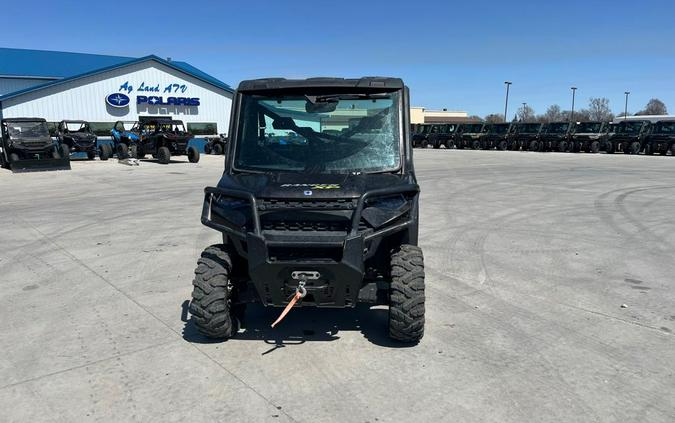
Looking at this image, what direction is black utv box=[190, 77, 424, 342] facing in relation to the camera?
toward the camera

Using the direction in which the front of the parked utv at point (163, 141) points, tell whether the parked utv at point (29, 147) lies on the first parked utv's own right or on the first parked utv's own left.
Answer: on the first parked utv's own right

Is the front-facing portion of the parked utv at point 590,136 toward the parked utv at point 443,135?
no

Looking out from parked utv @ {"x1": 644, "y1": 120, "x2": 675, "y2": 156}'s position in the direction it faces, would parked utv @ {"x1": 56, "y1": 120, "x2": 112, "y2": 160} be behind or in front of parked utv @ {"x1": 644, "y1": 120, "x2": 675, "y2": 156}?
in front

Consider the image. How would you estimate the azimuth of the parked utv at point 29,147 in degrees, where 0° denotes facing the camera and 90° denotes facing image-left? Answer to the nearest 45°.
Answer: approximately 315°

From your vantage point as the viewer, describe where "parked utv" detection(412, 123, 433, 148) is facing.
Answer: facing the viewer and to the left of the viewer

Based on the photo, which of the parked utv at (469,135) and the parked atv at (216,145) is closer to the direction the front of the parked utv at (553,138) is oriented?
the parked atv

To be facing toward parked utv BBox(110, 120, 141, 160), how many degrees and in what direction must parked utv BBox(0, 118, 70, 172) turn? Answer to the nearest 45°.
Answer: approximately 90° to its left

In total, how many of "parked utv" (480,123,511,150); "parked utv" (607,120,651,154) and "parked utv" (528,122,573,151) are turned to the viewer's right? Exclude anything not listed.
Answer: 0

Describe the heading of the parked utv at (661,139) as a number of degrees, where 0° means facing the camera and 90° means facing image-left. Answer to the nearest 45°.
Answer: approximately 45°

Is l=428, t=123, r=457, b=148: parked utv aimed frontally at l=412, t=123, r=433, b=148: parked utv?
no

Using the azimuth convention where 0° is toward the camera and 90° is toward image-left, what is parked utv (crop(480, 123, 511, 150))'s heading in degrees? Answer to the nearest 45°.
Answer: approximately 45°

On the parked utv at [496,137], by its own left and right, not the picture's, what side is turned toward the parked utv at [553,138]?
left

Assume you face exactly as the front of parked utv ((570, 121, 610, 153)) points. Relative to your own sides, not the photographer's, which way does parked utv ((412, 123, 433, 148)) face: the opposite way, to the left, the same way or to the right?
the same way
